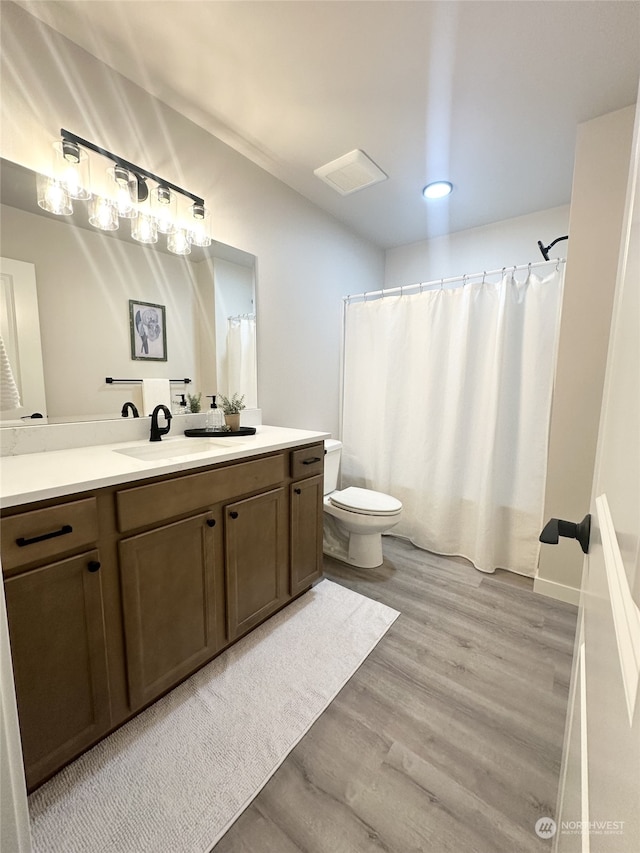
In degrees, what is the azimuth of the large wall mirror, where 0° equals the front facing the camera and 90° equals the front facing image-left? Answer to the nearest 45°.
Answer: approximately 315°

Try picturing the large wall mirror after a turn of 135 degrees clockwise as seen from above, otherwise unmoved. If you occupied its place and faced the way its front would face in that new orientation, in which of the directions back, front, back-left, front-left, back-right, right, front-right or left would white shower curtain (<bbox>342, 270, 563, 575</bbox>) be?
back

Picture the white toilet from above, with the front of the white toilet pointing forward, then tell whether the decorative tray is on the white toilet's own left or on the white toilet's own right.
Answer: on the white toilet's own right

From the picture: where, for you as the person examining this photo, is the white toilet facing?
facing the viewer and to the right of the viewer
